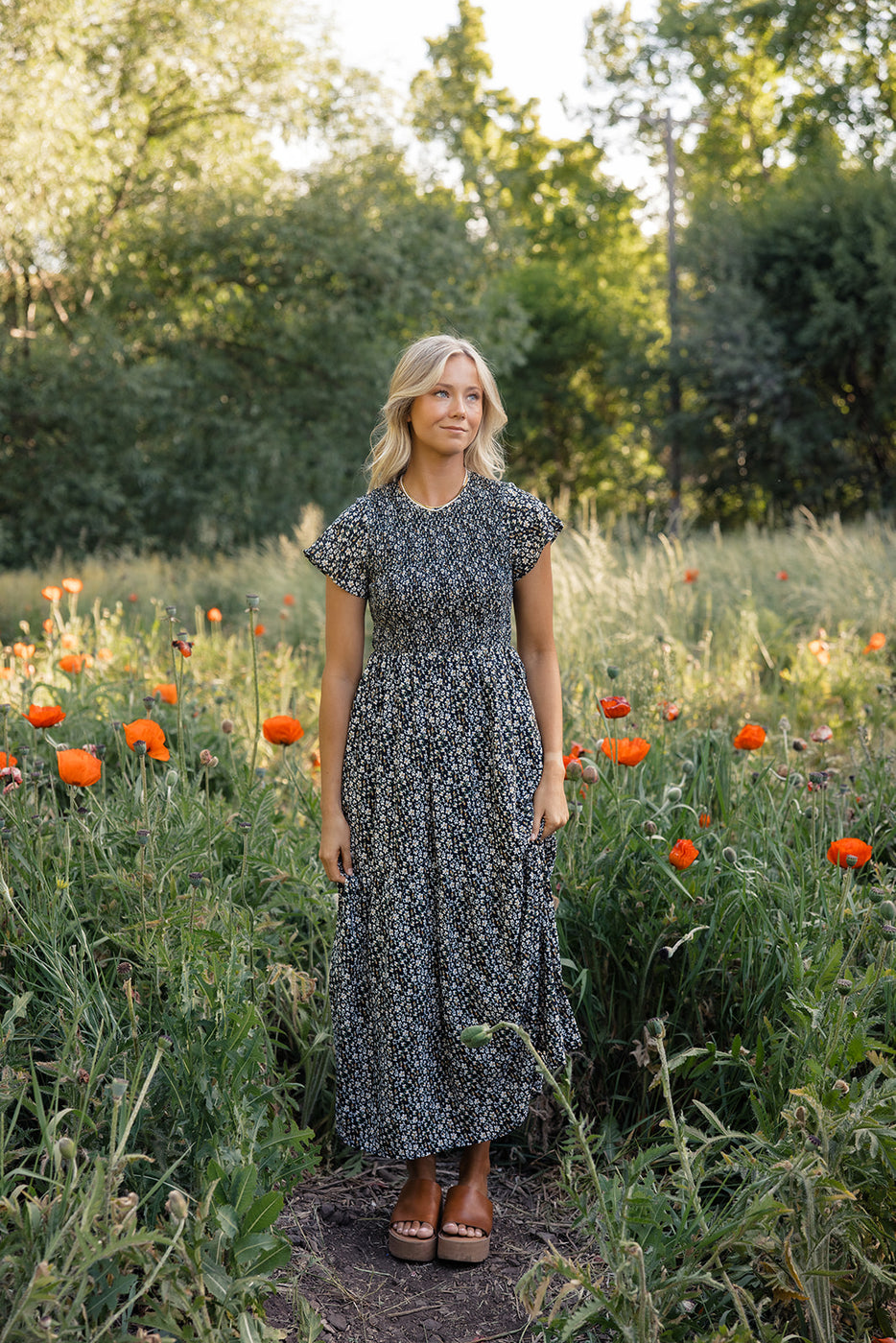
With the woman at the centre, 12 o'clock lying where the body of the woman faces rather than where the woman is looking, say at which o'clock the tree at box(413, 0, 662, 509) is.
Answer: The tree is roughly at 6 o'clock from the woman.

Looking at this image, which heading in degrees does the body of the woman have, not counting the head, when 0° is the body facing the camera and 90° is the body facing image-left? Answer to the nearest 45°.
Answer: approximately 0°

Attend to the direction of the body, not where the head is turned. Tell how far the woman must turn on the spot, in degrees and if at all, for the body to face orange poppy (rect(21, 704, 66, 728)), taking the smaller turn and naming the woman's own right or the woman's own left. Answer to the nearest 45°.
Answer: approximately 90° to the woman's own right

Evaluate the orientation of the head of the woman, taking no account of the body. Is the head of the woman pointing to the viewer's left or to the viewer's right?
to the viewer's right
